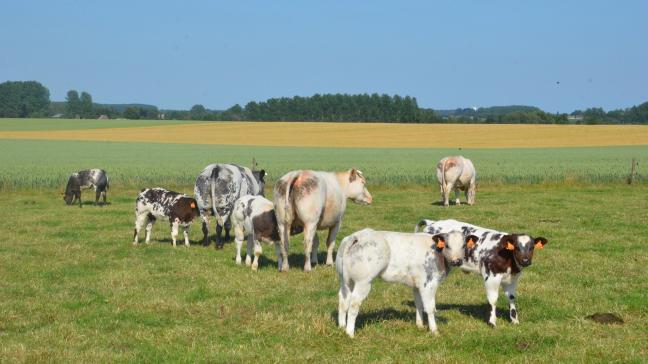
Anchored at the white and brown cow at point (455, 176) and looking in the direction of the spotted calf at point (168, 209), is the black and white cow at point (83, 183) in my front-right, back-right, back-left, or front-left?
front-right

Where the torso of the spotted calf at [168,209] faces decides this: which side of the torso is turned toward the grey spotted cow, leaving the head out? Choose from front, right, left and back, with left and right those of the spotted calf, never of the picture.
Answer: front

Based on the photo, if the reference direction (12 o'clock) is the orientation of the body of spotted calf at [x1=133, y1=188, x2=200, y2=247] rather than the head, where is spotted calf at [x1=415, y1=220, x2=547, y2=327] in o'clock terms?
spotted calf at [x1=415, y1=220, x2=547, y2=327] is roughly at 2 o'clock from spotted calf at [x1=133, y1=188, x2=200, y2=247].

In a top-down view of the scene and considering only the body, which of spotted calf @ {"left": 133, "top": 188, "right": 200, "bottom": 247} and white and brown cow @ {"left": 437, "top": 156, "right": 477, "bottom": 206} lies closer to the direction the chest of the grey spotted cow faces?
the white and brown cow

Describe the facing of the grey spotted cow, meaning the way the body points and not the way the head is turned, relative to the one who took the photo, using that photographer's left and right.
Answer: facing away from the viewer and to the right of the viewer

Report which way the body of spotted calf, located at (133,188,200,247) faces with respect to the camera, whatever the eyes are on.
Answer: to the viewer's right

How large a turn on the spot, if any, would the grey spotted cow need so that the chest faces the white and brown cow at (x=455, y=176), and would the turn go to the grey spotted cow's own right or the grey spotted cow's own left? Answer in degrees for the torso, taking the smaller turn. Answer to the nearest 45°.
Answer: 0° — it already faces it

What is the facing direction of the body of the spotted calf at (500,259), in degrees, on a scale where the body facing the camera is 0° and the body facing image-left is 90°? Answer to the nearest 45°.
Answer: approximately 315°

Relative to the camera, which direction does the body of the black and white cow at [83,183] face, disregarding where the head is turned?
to the viewer's left

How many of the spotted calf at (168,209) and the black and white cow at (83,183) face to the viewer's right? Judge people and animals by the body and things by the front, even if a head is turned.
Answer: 1

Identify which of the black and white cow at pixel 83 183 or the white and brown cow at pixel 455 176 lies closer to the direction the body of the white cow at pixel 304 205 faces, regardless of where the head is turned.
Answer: the white and brown cow

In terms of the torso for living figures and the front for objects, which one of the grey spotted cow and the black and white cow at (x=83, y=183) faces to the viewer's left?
the black and white cow
